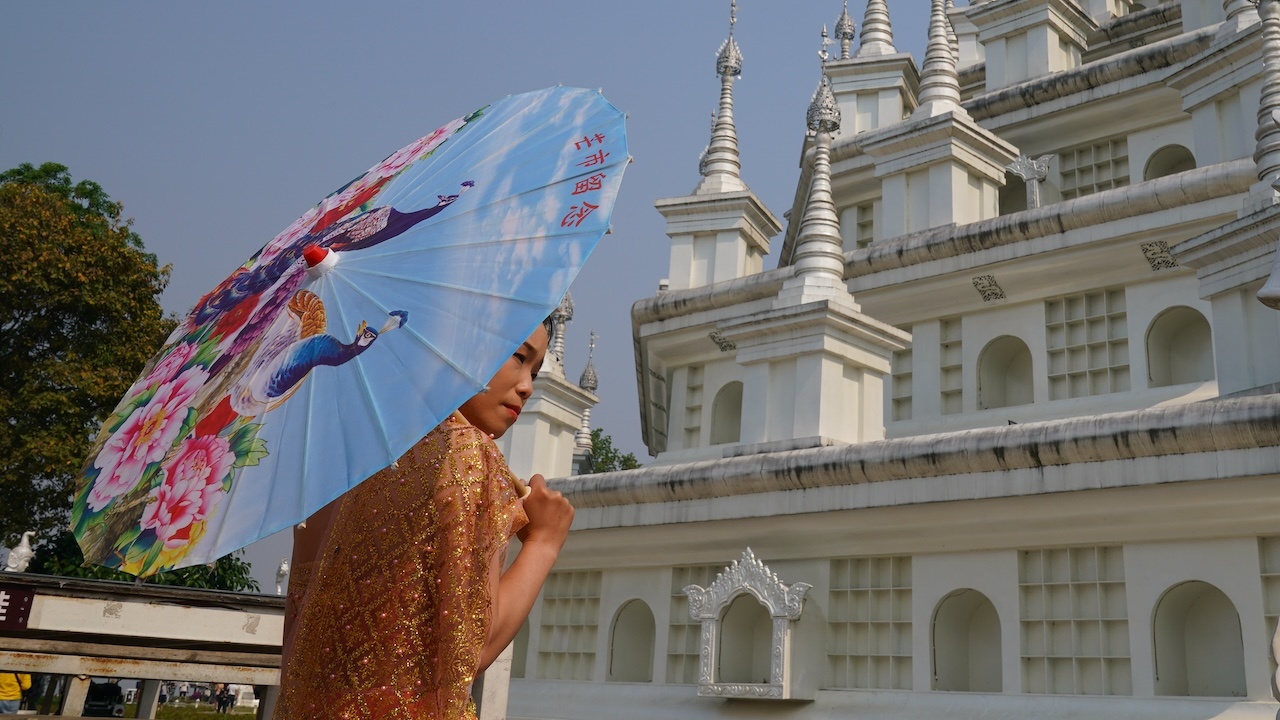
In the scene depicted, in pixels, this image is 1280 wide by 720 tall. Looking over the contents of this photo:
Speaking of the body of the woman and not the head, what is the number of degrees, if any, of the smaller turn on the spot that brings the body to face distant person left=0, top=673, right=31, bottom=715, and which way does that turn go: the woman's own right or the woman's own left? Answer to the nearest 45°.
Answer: approximately 90° to the woman's own left

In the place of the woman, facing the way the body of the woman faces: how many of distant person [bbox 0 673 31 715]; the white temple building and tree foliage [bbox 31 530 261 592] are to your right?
0

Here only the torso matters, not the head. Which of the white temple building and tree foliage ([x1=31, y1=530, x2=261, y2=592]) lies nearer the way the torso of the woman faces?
the white temple building

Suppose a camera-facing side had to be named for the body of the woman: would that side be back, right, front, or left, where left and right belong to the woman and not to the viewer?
right

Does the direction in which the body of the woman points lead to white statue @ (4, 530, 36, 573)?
no

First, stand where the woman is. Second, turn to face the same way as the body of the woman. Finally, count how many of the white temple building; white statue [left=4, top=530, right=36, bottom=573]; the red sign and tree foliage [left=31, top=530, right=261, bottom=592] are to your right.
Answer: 0

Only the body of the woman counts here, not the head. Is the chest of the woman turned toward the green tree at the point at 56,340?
no

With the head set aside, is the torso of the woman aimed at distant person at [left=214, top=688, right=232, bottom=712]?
no

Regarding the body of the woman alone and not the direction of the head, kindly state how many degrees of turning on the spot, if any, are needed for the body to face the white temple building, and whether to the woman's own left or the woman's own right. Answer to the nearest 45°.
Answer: approximately 45° to the woman's own left

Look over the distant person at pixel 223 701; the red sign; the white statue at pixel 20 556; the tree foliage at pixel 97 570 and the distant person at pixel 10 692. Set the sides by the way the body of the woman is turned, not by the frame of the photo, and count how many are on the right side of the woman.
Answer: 0

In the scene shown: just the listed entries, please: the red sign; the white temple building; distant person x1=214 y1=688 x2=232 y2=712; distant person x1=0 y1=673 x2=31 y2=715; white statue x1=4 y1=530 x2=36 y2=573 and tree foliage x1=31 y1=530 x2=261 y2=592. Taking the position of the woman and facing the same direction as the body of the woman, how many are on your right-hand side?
0

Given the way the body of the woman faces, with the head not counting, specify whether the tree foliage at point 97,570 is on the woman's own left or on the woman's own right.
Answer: on the woman's own left
